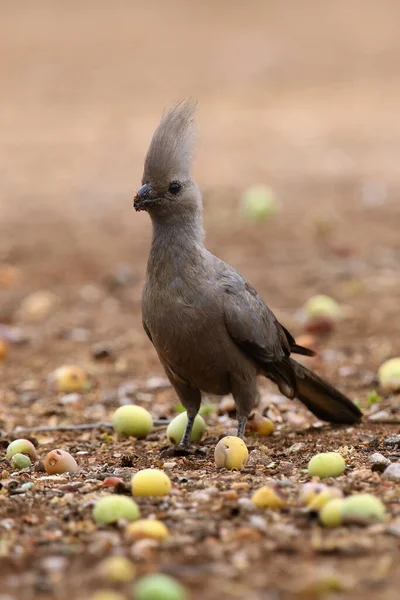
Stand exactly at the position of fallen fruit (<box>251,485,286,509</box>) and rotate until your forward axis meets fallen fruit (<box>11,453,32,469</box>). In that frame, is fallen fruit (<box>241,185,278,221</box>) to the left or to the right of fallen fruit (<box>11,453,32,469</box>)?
right

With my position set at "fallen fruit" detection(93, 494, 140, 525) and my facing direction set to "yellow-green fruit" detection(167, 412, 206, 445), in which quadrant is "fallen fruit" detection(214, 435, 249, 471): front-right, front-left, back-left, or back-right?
front-right

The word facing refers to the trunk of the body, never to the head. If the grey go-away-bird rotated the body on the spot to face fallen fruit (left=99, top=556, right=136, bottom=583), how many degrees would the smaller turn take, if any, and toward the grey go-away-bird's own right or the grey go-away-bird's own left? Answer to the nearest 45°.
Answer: approximately 45° to the grey go-away-bird's own left

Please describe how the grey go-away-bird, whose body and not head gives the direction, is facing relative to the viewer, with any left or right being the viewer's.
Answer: facing the viewer and to the left of the viewer

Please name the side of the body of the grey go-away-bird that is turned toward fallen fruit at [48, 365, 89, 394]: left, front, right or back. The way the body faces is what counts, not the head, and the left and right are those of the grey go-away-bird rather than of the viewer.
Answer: right

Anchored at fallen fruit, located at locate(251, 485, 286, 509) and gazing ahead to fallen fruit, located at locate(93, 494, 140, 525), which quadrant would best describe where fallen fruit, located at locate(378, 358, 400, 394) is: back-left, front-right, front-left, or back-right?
back-right

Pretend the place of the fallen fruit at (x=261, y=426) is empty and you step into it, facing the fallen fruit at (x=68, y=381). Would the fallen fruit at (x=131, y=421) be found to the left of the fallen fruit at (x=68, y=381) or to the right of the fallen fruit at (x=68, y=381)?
left

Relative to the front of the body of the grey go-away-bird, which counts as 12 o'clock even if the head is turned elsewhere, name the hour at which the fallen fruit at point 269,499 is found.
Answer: The fallen fruit is roughly at 10 o'clock from the grey go-away-bird.

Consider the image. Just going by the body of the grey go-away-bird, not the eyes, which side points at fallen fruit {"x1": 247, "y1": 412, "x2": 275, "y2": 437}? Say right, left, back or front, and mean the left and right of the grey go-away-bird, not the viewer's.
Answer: back

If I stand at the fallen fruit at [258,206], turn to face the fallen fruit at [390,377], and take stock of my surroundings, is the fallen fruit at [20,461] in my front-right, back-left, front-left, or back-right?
front-right

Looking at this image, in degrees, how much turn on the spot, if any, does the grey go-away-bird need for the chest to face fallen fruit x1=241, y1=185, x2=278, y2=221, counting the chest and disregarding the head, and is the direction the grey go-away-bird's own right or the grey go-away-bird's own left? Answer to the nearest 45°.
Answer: approximately 135° to the grey go-away-bird's own right

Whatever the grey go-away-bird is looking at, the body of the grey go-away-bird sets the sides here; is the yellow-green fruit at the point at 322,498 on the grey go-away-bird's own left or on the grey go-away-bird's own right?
on the grey go-away-bird's own left

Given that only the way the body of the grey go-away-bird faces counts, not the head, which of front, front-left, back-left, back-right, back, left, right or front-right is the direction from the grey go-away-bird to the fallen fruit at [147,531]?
front-left
